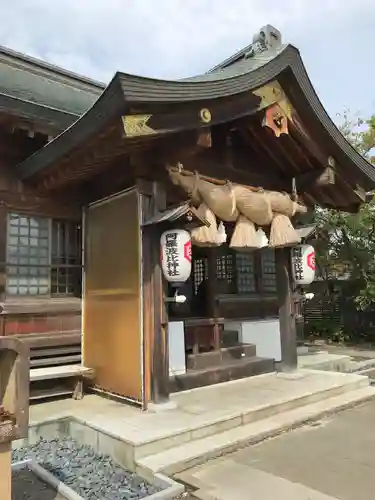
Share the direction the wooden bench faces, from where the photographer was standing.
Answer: facing the viewer and to the right of the viewer

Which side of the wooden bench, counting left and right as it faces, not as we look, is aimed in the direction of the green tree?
left

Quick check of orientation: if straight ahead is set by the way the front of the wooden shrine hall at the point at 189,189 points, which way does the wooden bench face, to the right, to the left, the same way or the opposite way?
the same way

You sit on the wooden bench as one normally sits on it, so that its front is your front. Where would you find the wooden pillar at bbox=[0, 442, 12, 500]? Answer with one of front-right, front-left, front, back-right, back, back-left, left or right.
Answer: front-right

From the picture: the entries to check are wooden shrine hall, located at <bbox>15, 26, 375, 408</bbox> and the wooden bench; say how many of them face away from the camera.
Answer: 0

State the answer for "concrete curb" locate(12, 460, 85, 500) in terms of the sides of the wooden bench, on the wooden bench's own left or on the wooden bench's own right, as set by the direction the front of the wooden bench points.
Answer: on the wooden bench's own right

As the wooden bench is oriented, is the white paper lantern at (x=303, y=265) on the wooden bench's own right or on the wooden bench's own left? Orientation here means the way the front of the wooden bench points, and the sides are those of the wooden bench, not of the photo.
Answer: on the wooden bench's own left
